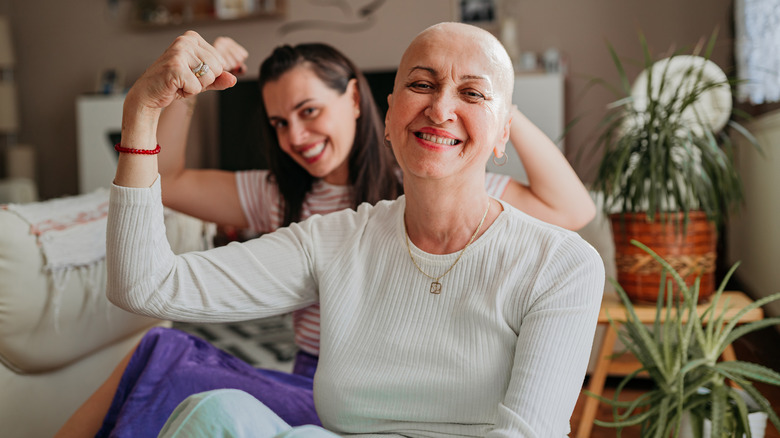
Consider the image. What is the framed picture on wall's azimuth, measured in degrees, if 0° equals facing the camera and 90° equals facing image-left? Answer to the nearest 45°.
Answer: approximately 0°

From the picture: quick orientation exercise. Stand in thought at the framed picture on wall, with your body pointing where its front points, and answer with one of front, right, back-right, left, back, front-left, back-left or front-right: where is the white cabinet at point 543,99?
front-left

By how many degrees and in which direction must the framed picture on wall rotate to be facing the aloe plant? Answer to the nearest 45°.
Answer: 0° — it already faces it

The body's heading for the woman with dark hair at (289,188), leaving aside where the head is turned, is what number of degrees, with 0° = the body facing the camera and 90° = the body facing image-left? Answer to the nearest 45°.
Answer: approximately 45°

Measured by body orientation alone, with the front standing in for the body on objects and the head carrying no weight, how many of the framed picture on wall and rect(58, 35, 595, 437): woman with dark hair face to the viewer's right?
0

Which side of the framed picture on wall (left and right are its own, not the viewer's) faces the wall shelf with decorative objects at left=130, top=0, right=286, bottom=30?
right

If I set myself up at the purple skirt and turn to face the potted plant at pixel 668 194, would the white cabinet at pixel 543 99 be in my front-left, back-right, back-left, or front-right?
front-left

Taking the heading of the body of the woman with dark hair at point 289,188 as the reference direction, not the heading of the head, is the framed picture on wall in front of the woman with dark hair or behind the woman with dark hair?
behind

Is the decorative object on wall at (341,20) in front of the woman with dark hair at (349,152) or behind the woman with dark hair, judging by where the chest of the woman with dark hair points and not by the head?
behind

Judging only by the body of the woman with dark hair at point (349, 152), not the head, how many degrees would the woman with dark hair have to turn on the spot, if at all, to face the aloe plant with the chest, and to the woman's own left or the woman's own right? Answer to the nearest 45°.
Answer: approximately 90° to the woman's own left

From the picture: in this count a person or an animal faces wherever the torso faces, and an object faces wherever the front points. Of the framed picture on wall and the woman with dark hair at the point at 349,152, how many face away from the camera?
0

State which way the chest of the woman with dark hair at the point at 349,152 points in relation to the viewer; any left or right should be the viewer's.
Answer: facing the viewer and to the left of the viewer
